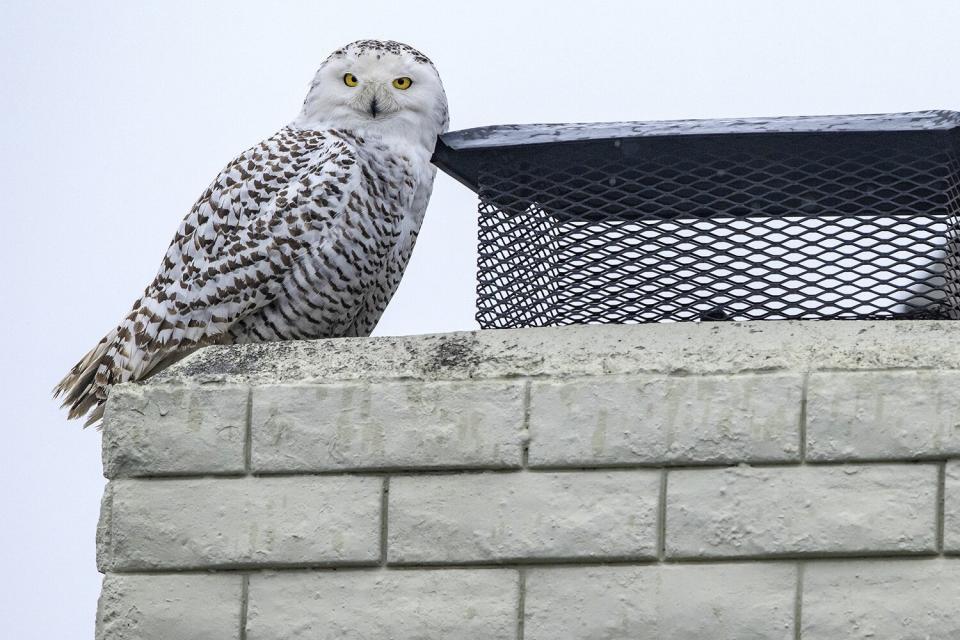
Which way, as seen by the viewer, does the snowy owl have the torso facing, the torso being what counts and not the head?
to the viewer's right
